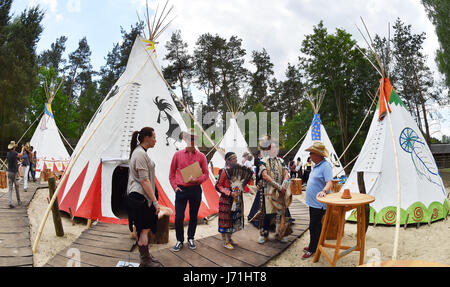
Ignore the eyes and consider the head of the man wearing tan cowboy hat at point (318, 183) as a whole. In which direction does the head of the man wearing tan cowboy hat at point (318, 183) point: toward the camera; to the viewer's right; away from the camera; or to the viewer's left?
to the viewer's left

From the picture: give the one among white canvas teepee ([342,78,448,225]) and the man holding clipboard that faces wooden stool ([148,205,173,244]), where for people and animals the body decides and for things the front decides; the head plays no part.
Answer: the white canvas teepee

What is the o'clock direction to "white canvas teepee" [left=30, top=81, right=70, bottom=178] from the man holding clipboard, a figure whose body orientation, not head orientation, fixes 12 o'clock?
The white canvas teepee is roughly at 5 o'clock from the man holding clipboard.

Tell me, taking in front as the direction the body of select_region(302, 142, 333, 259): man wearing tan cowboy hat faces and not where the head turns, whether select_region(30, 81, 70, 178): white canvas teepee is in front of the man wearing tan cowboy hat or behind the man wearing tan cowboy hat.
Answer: in front

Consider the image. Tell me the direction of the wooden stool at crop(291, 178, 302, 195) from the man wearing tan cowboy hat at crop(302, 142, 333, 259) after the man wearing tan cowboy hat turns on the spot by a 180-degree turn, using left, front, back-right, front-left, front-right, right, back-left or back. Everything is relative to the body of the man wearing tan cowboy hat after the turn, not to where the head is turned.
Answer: left

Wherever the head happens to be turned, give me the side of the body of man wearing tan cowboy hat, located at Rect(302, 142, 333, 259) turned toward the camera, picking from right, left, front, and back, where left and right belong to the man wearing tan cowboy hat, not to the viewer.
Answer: left

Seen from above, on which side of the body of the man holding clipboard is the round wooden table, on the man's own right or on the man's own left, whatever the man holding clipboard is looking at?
on the man's own left

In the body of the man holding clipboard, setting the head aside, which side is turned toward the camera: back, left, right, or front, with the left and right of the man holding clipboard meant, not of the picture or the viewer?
front
